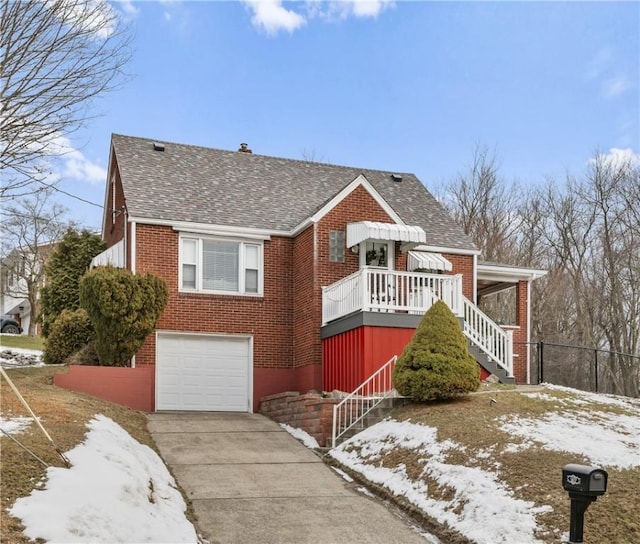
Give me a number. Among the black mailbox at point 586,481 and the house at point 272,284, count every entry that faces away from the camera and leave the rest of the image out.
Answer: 0

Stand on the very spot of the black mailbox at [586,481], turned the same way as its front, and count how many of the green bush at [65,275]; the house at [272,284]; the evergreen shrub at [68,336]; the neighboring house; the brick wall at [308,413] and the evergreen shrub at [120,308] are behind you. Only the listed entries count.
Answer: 6

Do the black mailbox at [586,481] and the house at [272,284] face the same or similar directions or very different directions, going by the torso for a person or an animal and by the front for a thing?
same or similar directions

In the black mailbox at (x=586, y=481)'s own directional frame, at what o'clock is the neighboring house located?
The neighboring house is roughly at 6 o'clock from the black mailbox.

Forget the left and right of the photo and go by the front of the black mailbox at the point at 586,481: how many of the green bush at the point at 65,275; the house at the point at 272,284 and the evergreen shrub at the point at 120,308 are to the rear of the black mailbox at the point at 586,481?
3

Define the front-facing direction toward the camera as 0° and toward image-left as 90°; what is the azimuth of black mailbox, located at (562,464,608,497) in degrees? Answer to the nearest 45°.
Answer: approximately 315°

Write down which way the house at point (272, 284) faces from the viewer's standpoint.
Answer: facing the viewer
